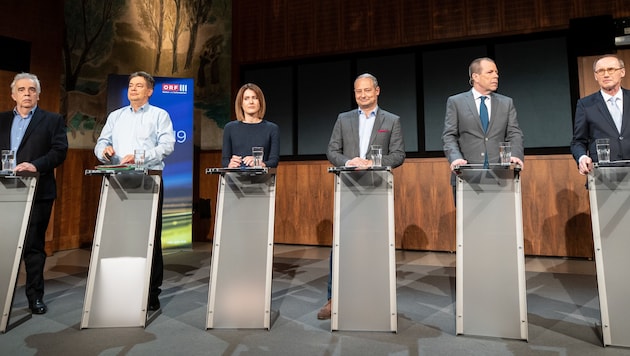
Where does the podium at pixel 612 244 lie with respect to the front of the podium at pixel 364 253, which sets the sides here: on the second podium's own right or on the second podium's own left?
on the second podium's own left

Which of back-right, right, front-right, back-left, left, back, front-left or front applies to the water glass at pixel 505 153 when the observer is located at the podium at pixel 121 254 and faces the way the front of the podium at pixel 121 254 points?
front-left

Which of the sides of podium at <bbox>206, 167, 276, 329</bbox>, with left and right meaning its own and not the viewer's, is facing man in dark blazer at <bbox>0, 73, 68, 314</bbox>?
right

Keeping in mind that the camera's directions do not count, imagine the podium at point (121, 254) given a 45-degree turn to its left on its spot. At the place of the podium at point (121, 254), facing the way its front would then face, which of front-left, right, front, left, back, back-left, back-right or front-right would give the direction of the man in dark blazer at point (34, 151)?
back

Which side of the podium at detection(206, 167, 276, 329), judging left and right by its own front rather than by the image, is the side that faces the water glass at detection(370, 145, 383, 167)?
left

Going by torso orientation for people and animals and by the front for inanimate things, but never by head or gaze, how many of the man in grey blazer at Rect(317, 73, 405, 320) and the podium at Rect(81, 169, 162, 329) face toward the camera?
2

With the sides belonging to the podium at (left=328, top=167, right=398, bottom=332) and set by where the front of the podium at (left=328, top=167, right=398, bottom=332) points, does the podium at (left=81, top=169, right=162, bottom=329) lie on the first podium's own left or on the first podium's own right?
on the first podium's own right

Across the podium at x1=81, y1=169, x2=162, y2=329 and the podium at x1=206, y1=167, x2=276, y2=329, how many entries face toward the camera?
2

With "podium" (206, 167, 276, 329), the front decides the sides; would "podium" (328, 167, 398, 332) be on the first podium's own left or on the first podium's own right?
on the first podium's own left

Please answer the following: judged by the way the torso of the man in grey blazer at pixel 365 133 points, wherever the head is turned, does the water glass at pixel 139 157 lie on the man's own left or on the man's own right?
on the man's own right

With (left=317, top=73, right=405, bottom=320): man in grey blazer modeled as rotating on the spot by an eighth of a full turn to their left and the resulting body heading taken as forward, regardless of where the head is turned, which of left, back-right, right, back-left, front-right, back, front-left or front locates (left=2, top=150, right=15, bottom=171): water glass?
back-right

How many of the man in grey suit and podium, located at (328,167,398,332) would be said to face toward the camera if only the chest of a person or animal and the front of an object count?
2

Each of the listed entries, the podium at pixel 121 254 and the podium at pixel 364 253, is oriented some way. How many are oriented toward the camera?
2
